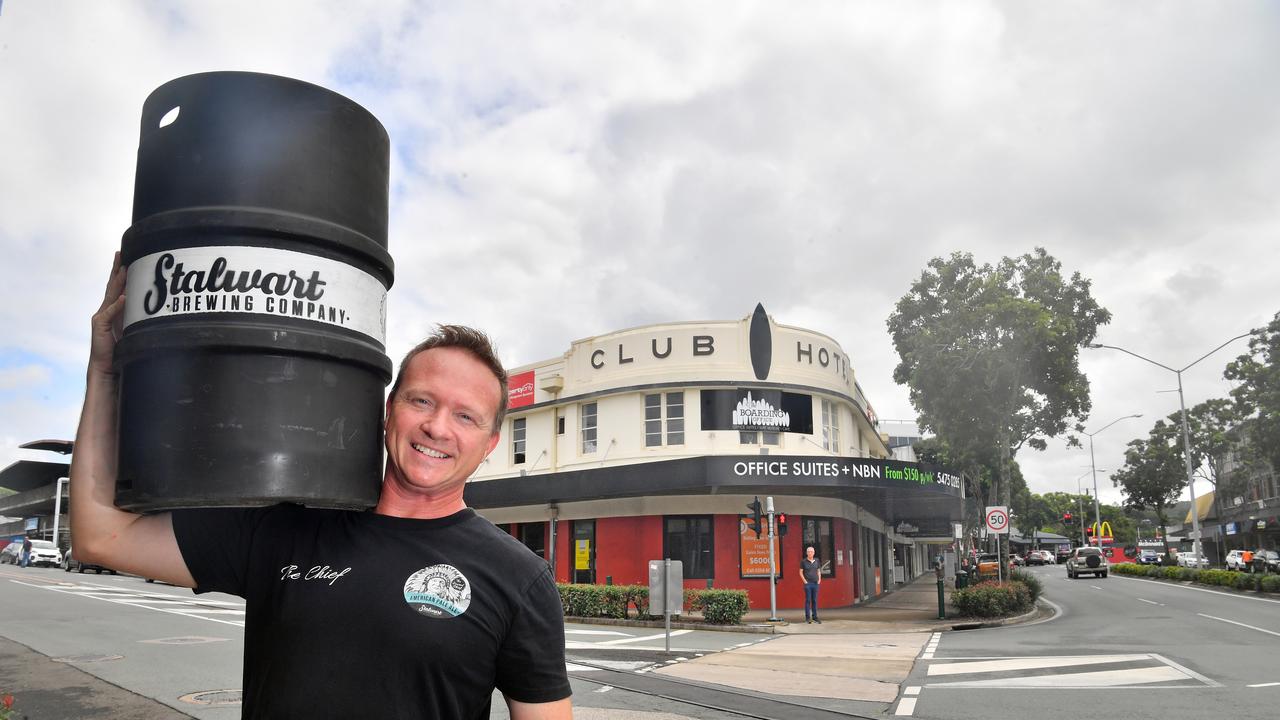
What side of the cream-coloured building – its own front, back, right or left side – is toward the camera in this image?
front

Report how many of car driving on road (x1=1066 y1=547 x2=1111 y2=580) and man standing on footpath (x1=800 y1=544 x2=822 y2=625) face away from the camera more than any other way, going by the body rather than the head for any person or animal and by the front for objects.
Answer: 1

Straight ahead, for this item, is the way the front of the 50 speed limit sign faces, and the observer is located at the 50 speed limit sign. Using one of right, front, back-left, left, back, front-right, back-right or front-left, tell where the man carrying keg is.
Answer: front

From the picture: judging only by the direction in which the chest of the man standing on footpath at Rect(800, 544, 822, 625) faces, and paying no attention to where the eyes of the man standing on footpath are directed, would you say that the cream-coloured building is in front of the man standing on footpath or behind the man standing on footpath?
behind

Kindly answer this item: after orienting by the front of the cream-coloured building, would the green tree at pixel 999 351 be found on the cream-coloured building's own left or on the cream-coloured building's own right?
on the cream-coloured building's own left

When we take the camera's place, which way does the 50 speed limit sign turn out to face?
facing the viewer

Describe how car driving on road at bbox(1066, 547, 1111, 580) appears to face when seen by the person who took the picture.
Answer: facing away from the viewer
